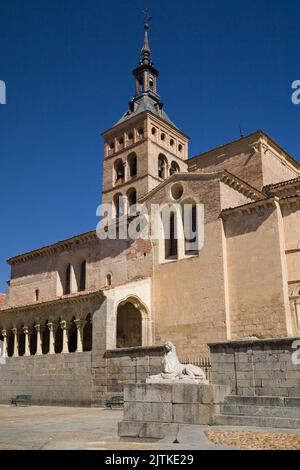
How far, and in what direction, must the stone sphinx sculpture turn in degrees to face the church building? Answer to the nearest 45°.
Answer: approximately 90° to its right

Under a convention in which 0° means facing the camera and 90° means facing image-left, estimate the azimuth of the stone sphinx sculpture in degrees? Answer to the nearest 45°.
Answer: approximately 90°
